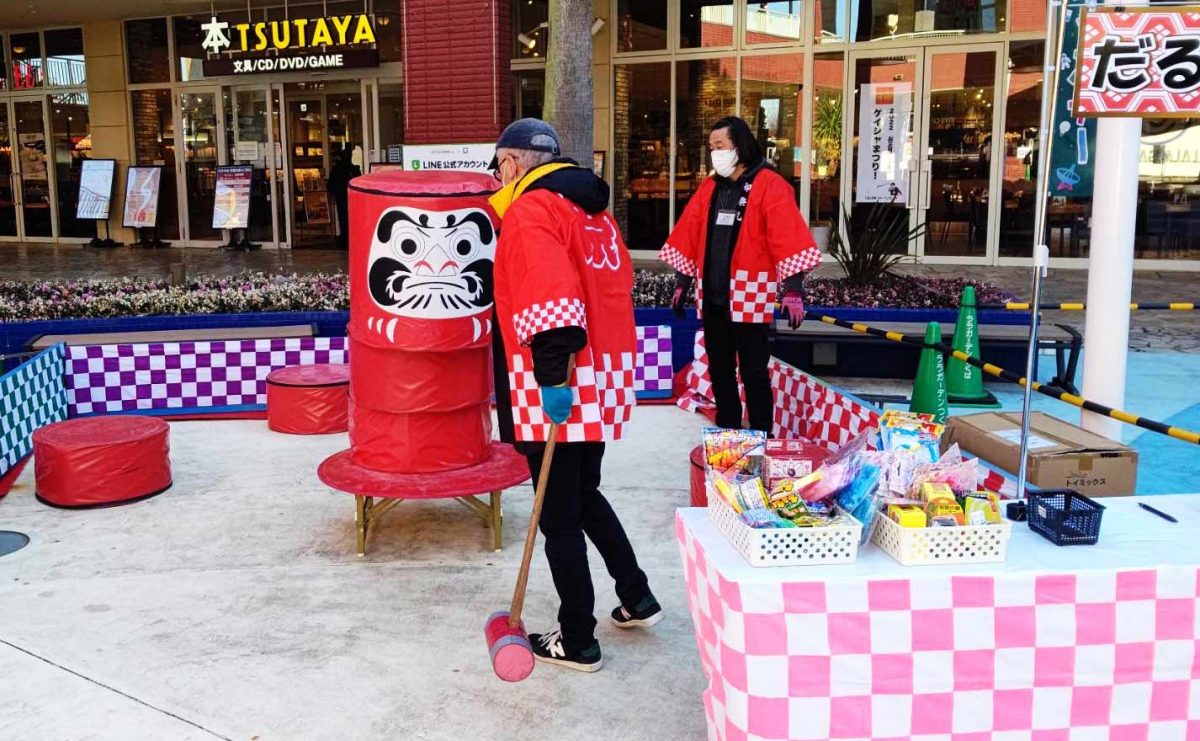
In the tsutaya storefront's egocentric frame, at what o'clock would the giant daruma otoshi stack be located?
The giant daruma otoshi stack is roughly at 12 o'clock from the tsutaya storefront.

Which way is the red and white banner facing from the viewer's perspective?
toward the camera

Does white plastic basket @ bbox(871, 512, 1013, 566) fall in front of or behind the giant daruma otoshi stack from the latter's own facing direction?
in front

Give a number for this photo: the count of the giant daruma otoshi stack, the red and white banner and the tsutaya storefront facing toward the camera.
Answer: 3

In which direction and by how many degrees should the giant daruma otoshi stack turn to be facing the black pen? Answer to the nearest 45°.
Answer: approximately 45° to its left

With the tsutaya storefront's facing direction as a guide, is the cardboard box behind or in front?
in front

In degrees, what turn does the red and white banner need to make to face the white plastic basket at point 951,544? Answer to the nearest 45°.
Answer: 0° — it already faces it

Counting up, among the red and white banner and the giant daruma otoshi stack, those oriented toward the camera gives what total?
2

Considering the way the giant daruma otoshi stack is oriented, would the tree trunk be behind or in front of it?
behind

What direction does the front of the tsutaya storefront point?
toward the camera

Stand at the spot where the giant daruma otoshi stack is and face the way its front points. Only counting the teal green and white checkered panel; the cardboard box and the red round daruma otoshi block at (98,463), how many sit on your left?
1

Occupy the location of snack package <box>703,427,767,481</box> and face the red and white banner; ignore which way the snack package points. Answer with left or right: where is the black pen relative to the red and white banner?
right

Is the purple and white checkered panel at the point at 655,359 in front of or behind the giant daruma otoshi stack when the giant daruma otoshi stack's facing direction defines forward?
behind
